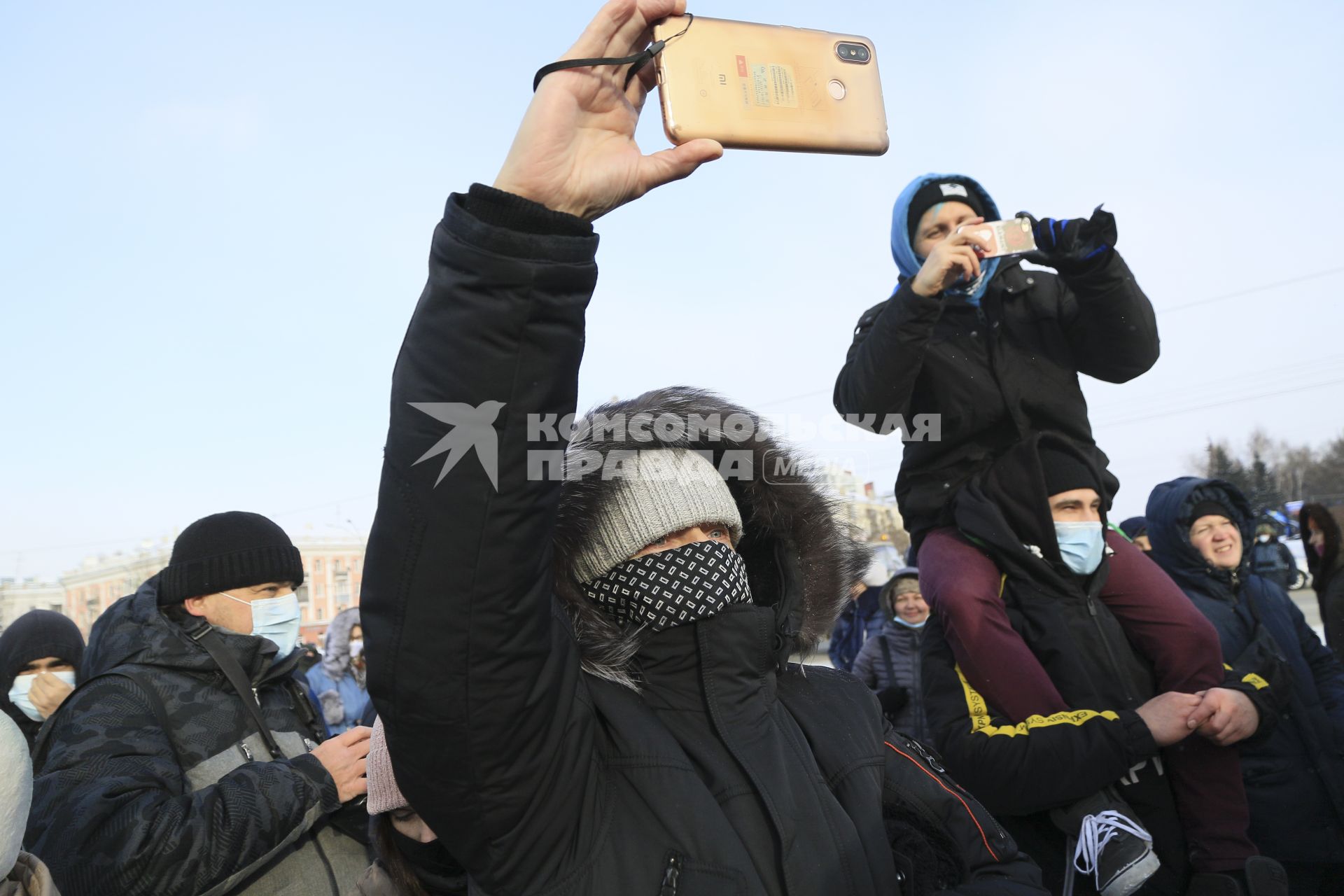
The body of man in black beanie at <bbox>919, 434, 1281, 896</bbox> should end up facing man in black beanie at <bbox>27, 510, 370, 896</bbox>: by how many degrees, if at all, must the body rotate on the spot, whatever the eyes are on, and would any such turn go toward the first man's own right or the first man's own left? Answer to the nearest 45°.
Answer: approximately 90° to the first man's own right

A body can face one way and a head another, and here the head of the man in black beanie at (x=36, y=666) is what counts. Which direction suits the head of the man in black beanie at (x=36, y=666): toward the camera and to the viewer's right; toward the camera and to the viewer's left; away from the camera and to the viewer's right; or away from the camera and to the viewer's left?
toward the camera and to the viewer's right

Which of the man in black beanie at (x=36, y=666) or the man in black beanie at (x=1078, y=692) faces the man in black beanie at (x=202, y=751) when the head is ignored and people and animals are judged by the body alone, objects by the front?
the man in black beanie at (x=36, y=666)

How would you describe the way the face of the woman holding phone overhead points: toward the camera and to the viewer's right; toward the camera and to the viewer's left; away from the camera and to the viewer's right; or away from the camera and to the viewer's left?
toward the camera and to the viewer's right

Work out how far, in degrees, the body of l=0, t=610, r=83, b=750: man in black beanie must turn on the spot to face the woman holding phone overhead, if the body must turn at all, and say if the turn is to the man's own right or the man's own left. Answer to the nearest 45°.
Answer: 0° — they already face them

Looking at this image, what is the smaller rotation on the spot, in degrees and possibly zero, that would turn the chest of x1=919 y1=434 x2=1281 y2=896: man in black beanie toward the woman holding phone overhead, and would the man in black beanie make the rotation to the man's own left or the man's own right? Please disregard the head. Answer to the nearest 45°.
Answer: approximately 45° to the man's own right

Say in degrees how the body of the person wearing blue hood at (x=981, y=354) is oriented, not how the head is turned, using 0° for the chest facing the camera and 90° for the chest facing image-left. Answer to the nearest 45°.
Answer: approximately 0°

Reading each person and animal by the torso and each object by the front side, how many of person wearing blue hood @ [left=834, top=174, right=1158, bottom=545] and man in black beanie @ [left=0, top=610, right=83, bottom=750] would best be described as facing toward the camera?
2

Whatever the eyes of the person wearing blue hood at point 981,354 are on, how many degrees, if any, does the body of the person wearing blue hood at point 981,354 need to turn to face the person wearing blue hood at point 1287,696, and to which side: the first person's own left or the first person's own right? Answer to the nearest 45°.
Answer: approximately 135° to the first person's own left

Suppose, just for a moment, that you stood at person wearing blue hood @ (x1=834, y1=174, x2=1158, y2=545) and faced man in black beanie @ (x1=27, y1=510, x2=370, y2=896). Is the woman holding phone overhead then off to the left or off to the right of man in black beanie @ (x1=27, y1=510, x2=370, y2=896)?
left

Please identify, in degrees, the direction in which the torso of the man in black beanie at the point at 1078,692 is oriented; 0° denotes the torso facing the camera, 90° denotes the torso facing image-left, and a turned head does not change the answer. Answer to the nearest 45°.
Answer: approximately 315°

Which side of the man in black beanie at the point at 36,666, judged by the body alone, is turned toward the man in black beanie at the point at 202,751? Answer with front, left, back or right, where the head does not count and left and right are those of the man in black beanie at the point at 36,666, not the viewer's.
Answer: front
